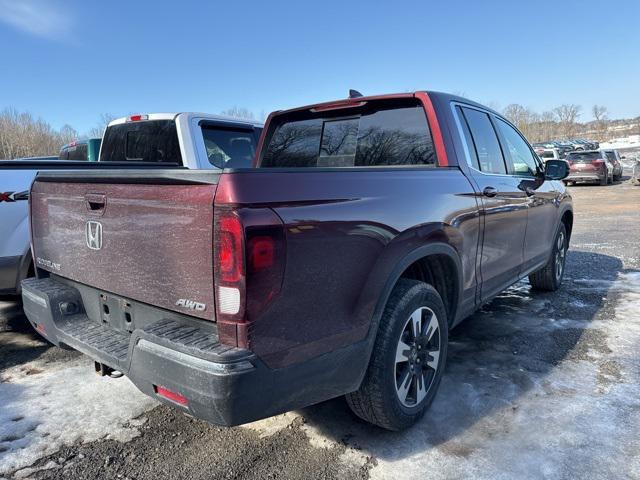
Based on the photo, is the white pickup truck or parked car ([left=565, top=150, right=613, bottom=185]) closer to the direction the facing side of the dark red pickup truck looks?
the parked car

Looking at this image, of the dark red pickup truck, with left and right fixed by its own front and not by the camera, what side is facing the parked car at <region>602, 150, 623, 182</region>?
front

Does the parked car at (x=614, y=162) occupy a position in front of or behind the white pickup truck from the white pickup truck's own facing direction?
in front

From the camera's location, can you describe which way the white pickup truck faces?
facing away from the viewer and to the right of the viewer

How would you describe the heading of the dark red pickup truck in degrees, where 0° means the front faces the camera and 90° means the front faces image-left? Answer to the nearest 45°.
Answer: approximately 225°

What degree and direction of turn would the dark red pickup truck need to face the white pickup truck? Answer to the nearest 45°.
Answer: approximately 90° to its left

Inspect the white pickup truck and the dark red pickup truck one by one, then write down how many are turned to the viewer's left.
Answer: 0

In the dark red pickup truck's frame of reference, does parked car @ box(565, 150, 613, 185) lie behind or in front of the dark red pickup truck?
in front
